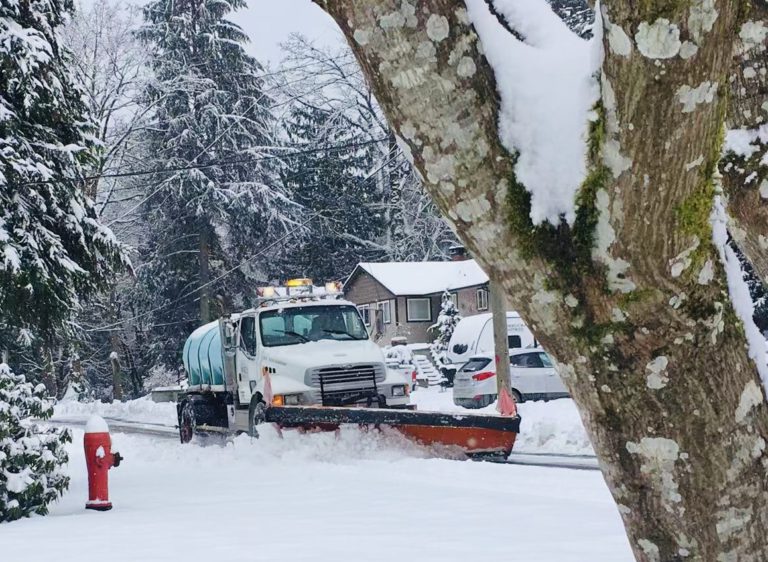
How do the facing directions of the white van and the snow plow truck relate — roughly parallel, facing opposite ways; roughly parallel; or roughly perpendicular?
roughly perpendicular

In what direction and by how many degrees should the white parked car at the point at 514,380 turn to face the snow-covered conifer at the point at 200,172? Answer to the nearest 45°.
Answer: approximately 90° to its left

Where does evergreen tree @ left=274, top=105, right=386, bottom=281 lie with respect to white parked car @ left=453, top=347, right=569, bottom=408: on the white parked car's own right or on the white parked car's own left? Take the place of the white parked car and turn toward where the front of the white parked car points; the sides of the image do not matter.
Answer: on the white parked car's own left

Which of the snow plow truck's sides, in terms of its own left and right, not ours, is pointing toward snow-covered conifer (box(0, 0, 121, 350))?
right

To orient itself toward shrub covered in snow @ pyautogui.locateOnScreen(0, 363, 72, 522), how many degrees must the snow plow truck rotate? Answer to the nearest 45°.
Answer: approximately 90° to its right

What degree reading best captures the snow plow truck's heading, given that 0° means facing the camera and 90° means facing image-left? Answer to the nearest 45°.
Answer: approximately 315°

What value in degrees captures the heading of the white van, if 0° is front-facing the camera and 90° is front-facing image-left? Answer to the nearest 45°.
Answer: approximately 45°

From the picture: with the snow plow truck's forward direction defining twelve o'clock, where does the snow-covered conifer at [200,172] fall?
The snow-covered conifer is roughly at 7 o'clock from the snow plow truck.

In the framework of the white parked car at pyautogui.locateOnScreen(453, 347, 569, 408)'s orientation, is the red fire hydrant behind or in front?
behind

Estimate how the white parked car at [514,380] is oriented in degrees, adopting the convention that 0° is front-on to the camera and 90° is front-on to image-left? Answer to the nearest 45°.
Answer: approximately 225°

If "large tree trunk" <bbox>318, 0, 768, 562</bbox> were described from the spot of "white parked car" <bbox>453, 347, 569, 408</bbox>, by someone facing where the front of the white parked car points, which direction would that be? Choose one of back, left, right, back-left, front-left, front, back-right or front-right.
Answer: back-right
